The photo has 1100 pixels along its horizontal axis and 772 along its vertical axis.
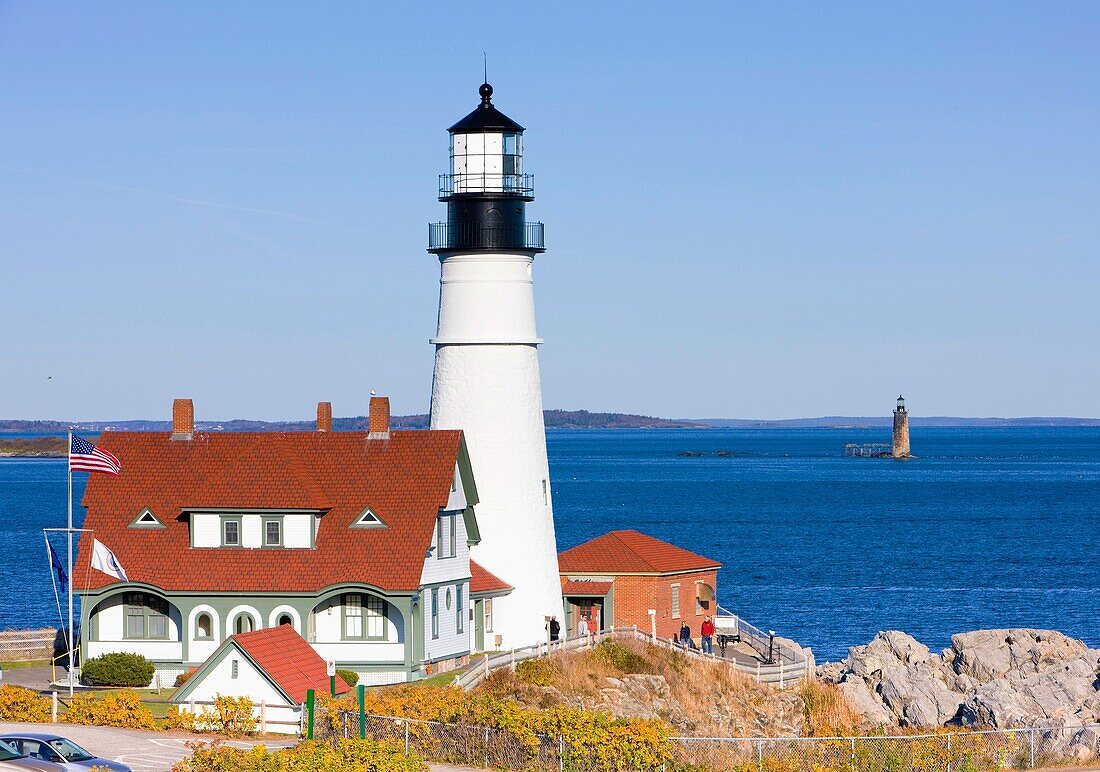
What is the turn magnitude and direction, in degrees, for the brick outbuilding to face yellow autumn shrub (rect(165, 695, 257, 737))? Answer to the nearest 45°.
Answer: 0° — it already faces it

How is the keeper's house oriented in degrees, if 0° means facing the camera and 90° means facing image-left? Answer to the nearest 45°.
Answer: approximately 0°

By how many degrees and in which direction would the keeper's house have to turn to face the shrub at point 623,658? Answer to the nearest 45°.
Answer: approximately 90° to its left

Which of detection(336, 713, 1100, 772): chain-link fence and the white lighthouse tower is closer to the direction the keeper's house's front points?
the chain-link fence

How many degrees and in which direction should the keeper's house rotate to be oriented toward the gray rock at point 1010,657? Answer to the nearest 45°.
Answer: approximately 90° to its left

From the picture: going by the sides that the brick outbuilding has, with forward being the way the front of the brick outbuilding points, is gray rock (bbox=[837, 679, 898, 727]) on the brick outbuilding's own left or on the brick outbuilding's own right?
on the brick outbuilding's own left

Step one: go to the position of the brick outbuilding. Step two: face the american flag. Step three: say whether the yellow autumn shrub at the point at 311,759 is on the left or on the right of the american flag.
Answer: left

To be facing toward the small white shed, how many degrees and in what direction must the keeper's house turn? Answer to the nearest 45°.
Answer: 0° — it already faces it
